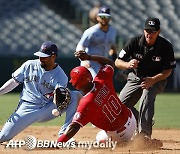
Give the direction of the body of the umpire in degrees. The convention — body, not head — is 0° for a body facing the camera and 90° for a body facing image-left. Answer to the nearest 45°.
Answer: approximately 0°

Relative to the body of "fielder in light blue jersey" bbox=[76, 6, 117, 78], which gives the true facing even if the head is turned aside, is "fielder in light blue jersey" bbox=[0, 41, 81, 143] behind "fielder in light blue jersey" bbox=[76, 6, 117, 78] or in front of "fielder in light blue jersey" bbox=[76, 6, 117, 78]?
in front

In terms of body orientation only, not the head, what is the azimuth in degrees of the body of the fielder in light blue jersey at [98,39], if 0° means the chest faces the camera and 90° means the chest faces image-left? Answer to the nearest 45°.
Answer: approximately 0°
